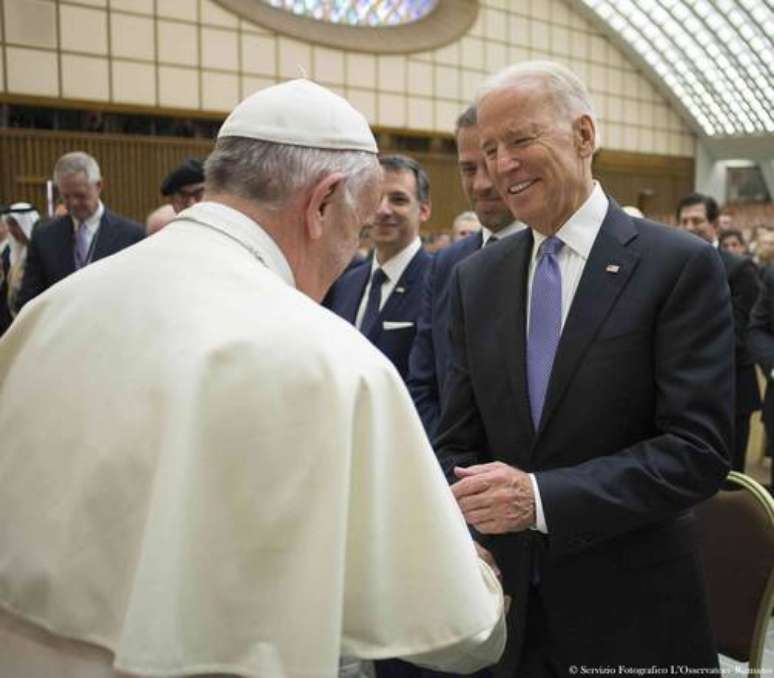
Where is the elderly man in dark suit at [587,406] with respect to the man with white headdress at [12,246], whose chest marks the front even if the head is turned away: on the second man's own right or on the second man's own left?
on the second man's own left

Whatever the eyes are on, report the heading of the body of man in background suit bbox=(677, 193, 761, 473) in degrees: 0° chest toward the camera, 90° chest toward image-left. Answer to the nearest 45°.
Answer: approximately 45°

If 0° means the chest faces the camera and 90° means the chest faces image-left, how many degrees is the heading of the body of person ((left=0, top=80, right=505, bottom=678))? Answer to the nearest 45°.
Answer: approximately 225°

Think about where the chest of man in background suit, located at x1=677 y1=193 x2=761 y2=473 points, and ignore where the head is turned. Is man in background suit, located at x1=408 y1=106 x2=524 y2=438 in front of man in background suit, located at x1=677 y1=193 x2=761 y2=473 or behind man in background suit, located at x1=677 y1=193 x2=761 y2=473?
in front

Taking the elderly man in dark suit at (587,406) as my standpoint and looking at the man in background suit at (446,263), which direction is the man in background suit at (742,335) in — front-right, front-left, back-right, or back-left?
front-right

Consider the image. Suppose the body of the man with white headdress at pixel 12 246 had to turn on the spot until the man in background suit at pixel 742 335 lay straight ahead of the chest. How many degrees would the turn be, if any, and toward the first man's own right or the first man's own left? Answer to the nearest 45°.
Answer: approximately 90° to the first man's own left

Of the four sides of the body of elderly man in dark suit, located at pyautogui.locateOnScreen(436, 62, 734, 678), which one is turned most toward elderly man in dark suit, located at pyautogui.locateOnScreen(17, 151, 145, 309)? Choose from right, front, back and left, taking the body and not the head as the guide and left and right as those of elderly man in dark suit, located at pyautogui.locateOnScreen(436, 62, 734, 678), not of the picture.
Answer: right

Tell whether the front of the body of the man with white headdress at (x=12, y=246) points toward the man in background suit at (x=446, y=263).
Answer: no

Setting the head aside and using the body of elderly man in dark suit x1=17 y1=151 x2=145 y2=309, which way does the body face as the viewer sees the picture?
toward the camera

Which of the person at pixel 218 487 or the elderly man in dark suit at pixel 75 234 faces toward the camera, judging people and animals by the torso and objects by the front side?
the elderly man in dark suit

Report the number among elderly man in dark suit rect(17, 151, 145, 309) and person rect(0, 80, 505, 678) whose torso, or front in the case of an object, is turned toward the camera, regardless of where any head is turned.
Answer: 1

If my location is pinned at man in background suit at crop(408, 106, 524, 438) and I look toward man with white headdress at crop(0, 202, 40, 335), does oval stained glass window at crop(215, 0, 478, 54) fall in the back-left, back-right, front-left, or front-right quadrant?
front-right

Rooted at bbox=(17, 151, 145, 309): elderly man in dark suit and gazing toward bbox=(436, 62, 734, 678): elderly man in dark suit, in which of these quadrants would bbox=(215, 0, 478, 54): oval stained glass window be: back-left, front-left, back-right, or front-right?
back-left

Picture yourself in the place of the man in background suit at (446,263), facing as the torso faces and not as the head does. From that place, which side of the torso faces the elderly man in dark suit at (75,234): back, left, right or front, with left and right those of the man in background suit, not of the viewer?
right

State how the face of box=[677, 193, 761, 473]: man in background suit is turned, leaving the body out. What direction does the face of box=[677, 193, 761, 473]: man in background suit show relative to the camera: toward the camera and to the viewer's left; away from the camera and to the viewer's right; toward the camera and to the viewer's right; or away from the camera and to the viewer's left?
toward the camera and to the viewer's left

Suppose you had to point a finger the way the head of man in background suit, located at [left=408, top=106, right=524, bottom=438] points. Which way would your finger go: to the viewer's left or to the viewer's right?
to the viewer's left

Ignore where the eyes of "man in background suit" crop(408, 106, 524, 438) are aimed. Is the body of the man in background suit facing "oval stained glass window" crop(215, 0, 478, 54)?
no
